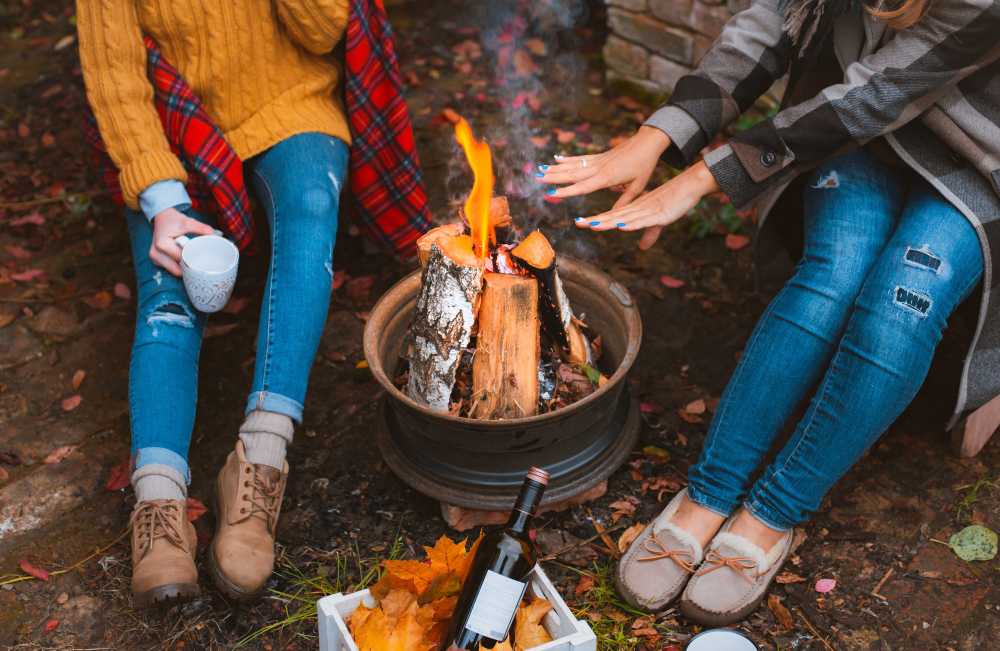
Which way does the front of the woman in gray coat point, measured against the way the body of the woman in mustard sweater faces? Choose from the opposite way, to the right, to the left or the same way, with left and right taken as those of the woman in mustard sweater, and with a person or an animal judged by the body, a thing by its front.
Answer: to the right

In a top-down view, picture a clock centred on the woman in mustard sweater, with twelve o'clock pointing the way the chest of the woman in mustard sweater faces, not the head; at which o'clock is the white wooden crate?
The white wooden crate is roughly at 11 o'clock from the woman in mustard sweater.

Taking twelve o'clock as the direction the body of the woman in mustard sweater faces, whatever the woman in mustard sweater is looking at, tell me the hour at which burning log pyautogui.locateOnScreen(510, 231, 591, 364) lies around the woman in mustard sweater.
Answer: The burning log is roughly at 10 o'clock from the woman in mustard sweater.

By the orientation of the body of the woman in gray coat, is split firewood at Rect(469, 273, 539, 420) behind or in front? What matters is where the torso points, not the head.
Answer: in front

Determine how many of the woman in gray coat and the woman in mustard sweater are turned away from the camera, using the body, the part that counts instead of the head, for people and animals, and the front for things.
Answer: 0

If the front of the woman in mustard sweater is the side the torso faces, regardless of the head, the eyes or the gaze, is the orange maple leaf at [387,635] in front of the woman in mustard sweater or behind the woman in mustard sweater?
in front

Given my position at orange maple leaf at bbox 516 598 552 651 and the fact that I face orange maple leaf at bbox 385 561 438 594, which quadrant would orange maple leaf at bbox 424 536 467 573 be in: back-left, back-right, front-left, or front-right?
front-right

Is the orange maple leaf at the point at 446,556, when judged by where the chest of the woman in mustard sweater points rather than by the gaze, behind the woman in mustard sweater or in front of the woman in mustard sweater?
in front

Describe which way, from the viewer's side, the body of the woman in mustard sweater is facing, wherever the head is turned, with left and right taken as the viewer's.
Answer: facing the viewer
